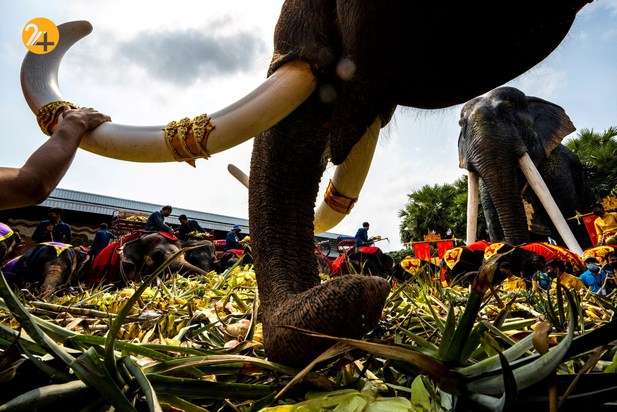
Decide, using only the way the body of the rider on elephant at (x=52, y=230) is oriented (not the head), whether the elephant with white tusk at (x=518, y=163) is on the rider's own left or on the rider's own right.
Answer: on the rider's own left

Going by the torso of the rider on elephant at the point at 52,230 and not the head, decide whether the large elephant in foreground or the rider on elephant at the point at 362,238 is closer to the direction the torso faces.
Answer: the large elephant in foreground

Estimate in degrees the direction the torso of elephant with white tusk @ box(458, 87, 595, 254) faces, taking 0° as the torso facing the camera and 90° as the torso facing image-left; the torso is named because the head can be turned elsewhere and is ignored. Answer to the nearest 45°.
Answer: approximately 45°

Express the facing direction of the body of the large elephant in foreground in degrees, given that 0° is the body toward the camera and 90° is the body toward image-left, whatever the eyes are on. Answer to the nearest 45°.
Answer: approximately 45°

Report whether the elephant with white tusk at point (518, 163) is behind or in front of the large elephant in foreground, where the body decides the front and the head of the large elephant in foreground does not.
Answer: behind

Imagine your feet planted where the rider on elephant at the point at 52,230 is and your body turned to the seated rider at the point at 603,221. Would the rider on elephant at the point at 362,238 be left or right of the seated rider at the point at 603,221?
left
